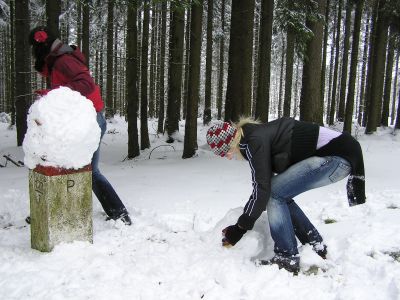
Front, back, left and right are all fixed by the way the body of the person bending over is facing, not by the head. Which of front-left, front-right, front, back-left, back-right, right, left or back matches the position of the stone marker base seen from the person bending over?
front

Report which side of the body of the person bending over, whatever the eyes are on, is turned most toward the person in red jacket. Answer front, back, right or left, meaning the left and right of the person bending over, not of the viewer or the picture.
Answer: front

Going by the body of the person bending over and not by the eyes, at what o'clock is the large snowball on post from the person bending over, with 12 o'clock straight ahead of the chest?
The large snowball on post is roughly at 12 o'clock from the person bending over.

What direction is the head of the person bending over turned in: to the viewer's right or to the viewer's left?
to the viewer's left

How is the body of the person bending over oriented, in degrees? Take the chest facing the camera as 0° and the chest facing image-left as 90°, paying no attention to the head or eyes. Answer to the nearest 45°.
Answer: approximately 90°

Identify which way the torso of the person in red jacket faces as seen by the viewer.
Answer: to the viewer's left

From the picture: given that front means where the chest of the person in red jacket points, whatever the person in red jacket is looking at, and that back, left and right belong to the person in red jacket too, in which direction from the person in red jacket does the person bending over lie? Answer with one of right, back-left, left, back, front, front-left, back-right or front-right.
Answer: back-left

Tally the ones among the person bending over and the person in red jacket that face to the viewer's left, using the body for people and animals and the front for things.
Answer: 2
